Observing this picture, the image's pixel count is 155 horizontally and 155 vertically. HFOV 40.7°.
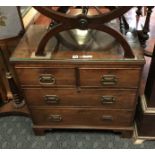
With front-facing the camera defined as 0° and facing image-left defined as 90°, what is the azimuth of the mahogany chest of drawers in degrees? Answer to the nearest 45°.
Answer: approximately 0°
